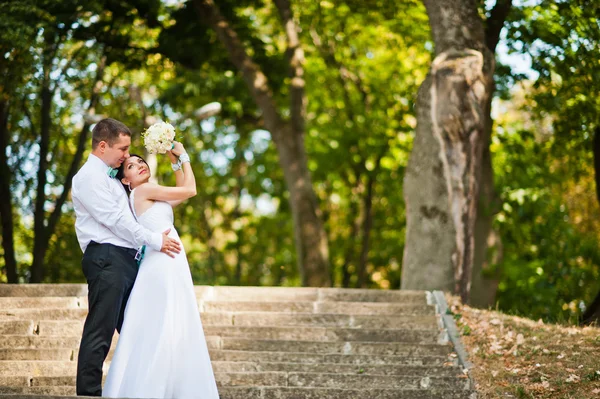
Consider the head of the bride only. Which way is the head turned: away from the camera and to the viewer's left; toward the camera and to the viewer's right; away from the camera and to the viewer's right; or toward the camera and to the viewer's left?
toward the camera and to the viewer's right

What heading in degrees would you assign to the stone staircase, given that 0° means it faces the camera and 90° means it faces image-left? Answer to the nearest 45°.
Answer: approximately 0°

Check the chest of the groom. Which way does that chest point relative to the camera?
to the viewer's right

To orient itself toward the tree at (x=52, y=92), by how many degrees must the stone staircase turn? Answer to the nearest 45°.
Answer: approximately 135° to its right
